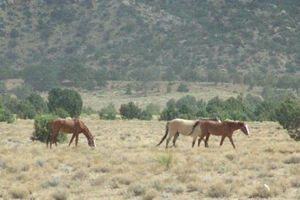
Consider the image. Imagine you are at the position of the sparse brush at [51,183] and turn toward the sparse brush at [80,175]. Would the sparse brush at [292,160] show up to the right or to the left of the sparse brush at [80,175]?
right

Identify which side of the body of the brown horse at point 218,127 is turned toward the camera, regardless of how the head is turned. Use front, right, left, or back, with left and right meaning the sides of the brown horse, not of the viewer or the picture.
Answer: right

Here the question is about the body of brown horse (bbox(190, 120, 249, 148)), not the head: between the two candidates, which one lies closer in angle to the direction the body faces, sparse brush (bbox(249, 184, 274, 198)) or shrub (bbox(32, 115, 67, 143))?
the sparse brush

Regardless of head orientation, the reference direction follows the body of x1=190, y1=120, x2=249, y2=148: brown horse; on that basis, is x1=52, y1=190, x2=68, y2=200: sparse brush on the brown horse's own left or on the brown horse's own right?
on the brown horse's own right

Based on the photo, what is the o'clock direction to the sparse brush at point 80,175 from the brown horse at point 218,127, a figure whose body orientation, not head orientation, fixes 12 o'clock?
The sparse brush is roughly at 4 o'clock from the brown horse.

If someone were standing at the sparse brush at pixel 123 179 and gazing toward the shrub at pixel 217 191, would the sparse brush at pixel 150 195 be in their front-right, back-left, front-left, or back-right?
front-right

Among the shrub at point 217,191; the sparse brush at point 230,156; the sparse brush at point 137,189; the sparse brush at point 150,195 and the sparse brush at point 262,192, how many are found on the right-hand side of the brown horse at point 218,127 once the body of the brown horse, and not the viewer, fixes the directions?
5

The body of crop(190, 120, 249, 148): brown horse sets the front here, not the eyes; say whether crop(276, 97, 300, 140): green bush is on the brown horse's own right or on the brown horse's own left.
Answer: on the brown horse's own left

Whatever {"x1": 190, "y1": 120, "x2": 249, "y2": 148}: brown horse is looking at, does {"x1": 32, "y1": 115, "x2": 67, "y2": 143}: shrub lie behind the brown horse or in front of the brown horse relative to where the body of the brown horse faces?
behind

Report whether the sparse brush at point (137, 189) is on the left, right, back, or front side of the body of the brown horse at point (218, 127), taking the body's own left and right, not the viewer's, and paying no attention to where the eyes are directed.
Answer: right

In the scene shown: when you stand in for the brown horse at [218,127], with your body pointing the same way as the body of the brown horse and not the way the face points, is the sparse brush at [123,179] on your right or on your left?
on your right

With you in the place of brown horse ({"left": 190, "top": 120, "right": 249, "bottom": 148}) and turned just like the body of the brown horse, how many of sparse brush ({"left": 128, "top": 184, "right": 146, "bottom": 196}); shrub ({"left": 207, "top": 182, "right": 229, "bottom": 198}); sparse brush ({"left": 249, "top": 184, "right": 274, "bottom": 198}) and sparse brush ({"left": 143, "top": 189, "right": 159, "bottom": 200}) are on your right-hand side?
4

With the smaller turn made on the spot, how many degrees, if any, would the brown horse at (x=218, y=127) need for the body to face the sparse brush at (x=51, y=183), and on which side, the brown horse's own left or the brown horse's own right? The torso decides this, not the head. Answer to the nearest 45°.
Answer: approximately 135° to the brown horse's own right

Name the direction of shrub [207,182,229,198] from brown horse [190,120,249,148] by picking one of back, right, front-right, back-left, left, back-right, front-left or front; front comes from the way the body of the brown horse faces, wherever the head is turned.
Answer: right

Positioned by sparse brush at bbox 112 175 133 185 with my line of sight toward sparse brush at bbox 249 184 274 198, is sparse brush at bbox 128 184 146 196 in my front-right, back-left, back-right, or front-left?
front-right

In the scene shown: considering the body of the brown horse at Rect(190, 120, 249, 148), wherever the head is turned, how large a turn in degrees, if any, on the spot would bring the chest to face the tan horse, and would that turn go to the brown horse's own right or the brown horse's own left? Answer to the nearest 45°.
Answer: approximately 135° to the brown horse's own left

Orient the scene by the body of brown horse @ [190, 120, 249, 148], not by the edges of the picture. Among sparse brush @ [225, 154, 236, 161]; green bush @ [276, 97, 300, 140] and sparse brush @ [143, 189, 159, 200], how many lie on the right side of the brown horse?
2
